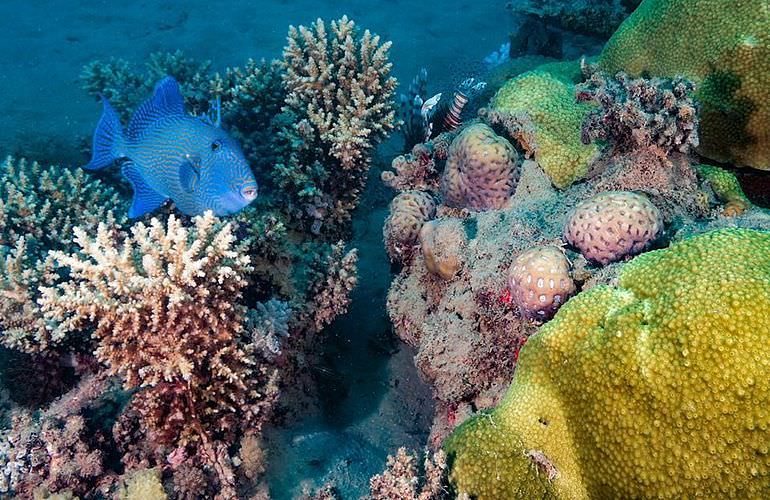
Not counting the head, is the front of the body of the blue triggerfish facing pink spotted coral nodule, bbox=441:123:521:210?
yes

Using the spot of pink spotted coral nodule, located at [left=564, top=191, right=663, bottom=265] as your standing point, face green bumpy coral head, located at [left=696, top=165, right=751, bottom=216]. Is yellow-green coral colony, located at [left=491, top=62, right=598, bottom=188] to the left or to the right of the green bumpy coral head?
left

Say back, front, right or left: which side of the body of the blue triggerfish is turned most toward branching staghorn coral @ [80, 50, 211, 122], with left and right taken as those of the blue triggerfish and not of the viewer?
left

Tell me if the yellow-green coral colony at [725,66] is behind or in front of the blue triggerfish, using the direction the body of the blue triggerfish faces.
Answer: in front

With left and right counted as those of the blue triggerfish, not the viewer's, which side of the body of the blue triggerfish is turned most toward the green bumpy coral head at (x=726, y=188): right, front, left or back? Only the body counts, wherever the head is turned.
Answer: front

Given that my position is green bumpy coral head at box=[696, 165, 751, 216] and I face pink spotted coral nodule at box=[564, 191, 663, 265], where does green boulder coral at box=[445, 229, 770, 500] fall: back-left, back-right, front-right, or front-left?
front-left

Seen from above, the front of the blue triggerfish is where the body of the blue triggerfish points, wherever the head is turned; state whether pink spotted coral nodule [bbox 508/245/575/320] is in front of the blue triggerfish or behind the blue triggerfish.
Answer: in front

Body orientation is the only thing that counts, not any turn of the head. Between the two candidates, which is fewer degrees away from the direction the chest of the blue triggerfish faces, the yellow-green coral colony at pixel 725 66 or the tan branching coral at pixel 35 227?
the yellow-green coral colony

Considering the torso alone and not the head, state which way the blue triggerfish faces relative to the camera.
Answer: to the viewer's right

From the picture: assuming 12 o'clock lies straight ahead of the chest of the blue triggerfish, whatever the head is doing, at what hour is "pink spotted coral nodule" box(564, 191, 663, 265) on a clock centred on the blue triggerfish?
The pink spotted coral nodule is roughly at 1 o'clock from the blue triggerfish.

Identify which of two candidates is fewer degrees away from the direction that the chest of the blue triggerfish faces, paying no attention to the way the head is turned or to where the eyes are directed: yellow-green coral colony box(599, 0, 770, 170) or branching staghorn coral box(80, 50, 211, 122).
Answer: the yellow-green coral colony

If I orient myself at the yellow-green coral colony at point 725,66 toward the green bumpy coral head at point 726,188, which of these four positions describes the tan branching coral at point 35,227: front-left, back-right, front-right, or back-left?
front-right
